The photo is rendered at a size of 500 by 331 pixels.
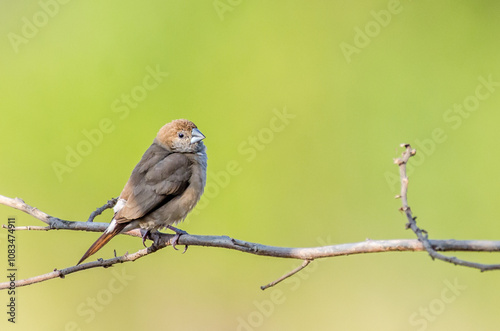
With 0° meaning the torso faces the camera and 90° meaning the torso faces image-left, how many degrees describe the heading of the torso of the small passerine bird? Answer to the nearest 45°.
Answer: approximately 270°
